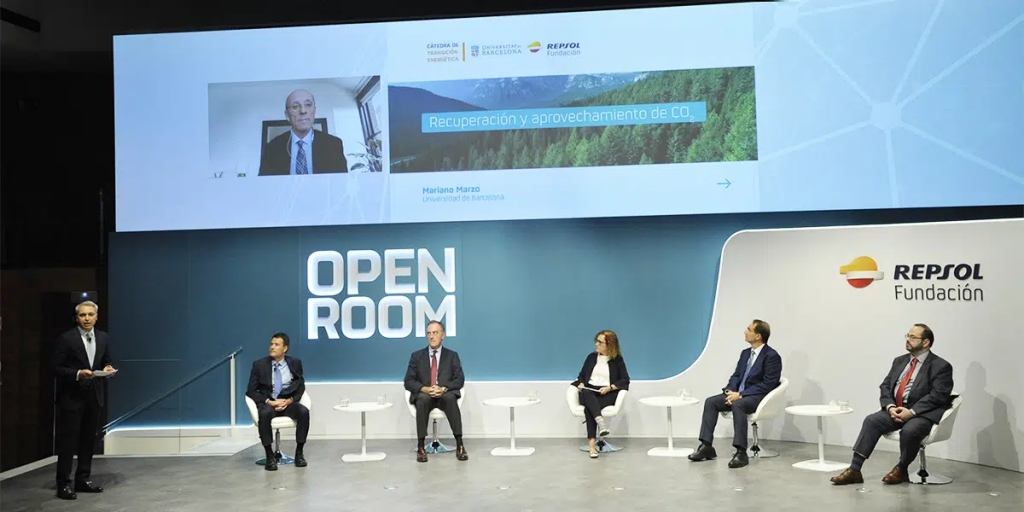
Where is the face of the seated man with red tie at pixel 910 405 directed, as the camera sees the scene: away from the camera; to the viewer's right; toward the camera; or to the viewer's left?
to the viewer's left

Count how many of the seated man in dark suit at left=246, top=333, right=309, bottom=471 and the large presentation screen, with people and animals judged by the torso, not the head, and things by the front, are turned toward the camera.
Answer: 2

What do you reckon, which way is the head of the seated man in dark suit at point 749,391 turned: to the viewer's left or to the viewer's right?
to the viewer's left

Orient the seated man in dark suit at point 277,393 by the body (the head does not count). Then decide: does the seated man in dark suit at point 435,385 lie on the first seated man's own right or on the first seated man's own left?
on the first seated man's own left

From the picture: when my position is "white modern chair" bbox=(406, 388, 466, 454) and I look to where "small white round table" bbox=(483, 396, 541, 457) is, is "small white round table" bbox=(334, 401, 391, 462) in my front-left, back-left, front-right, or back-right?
back-right

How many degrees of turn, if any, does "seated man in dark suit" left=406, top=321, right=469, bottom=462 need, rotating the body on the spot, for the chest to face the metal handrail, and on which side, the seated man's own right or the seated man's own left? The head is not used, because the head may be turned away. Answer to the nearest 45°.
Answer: approximately 90° to the seated man's own right

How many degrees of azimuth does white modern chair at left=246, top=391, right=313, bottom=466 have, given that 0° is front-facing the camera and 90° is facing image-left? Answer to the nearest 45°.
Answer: approximately 0°

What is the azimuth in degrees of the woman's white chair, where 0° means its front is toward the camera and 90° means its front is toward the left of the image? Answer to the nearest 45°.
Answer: approximately 0°

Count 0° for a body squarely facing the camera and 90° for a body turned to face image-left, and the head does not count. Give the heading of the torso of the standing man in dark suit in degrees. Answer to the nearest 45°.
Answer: approximately 315°

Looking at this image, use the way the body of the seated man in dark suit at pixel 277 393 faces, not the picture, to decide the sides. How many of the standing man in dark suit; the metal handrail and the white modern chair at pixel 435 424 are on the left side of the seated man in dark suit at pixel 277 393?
1
